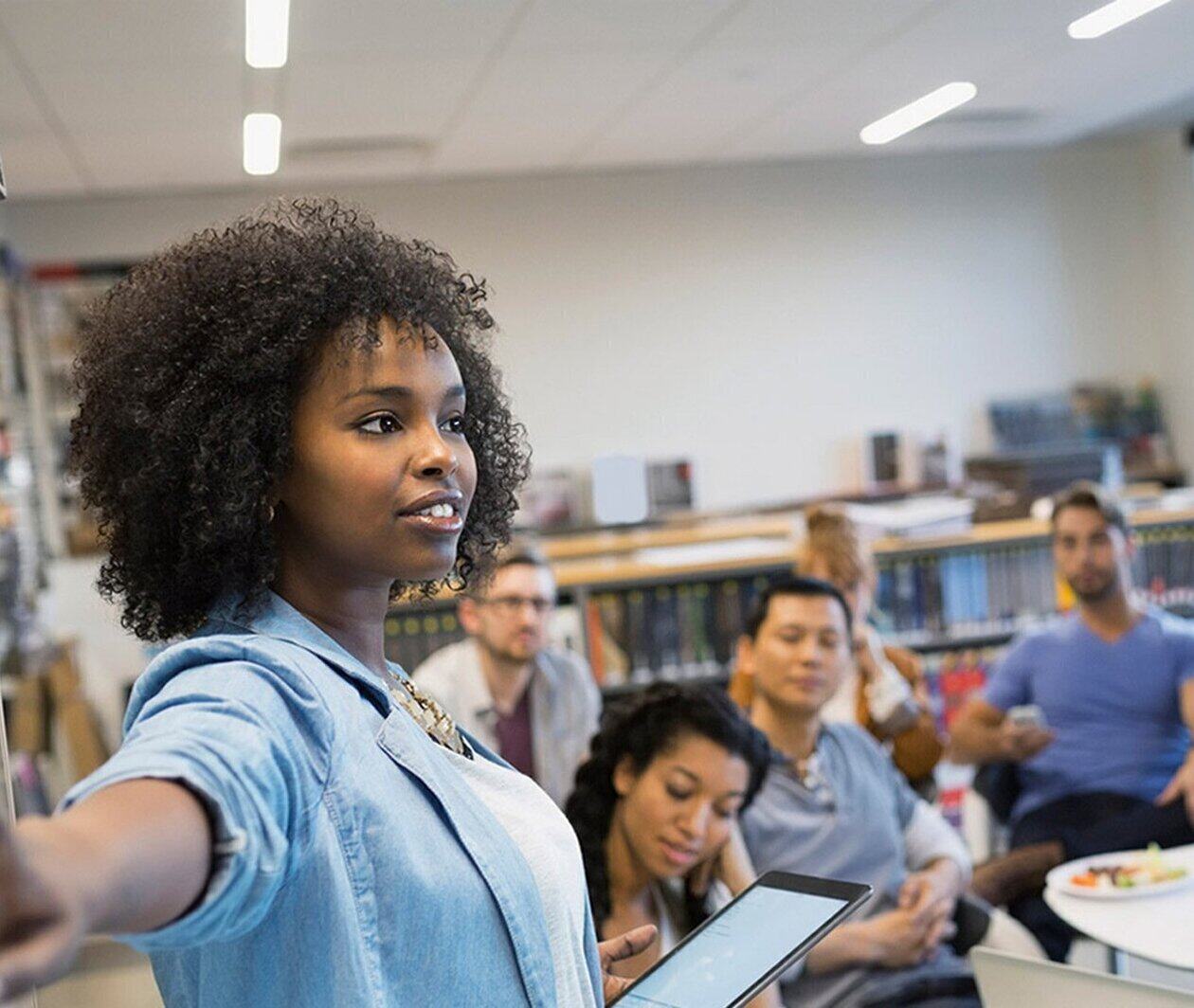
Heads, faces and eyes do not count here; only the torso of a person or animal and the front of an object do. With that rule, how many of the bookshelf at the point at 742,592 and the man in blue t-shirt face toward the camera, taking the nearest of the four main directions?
2

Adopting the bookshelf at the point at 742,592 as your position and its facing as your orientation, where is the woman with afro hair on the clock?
The woman with afro hair is roughly at 12 o'clock from the bookshelf.

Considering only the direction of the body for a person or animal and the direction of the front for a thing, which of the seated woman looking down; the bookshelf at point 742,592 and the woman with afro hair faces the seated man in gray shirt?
the bookshelf

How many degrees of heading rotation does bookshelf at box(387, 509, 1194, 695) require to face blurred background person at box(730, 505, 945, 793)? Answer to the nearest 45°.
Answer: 0° — it already faces them

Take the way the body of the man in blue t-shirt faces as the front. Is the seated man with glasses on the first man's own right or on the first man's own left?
on the first man's own right
